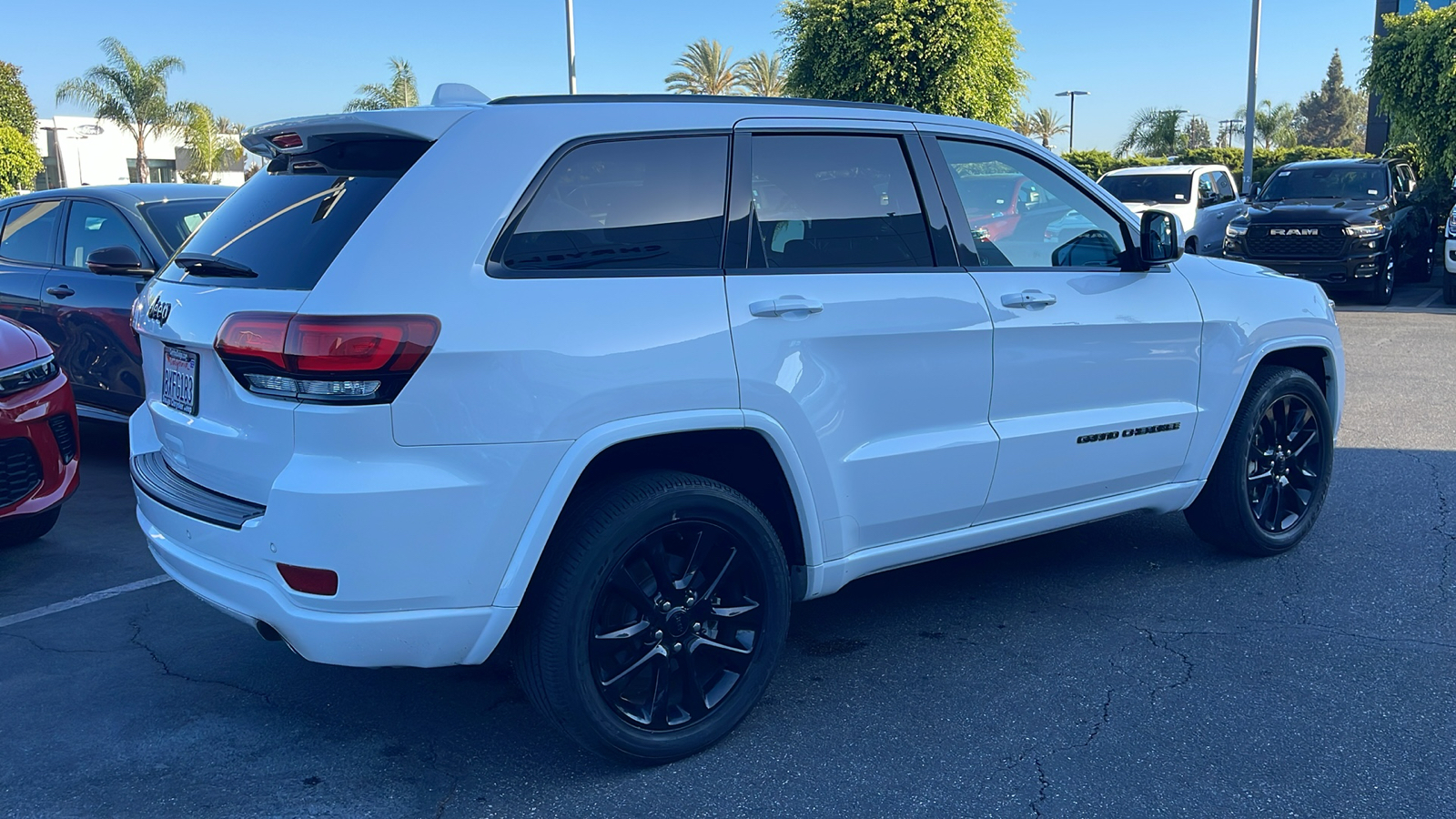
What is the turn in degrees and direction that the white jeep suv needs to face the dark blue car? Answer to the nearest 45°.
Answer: approximately 90° to its left

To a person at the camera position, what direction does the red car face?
facing the viewer and to the right of the viewer

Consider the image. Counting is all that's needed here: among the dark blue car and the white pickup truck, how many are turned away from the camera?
0

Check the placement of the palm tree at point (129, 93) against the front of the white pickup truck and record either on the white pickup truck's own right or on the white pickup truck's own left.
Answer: on the white pickup truck's own right

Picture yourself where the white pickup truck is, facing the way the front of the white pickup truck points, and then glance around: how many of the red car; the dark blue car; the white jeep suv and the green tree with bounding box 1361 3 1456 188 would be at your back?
1

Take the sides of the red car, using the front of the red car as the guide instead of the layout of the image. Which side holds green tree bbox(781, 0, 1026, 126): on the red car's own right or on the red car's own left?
on the red car's own left

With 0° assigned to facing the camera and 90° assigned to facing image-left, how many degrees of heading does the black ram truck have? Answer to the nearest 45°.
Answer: approximately 45°

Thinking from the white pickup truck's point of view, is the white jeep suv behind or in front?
in front

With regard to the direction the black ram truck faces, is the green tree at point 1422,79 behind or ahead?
behind

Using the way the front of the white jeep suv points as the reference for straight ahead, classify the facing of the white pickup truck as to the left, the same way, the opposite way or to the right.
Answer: the opposite way

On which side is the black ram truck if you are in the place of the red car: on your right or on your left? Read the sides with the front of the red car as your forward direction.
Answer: on your left

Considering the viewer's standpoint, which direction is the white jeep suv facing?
facing away from the viewer and to the right of the viewer

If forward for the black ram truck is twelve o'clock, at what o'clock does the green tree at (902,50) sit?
The green tree is roughly at 3 o'clock from the black ram truck.
